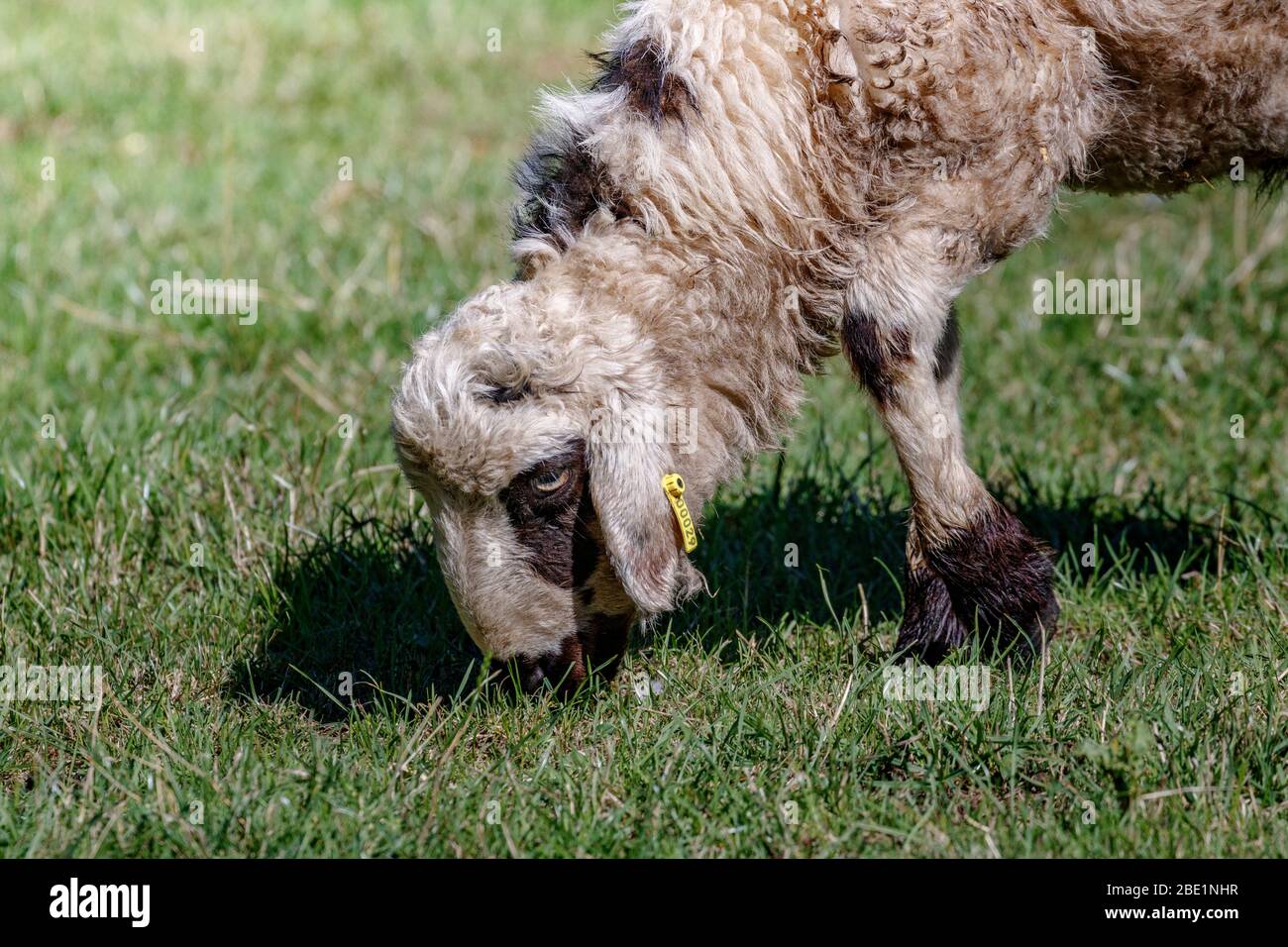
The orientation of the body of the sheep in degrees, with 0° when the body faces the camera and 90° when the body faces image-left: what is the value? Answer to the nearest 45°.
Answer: approximately 90°
